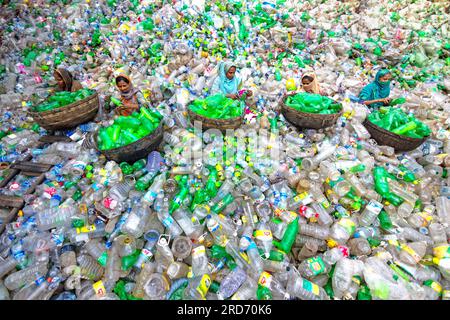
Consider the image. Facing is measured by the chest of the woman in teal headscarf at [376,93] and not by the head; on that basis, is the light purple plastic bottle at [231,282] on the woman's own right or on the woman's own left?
on the woman's own right

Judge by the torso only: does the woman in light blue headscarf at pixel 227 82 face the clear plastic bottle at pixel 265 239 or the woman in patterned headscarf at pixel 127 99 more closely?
the clear plastic bottle

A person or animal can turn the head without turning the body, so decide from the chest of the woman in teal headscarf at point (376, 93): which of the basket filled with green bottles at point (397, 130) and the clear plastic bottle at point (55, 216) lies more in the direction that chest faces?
the basket filled with green bottles

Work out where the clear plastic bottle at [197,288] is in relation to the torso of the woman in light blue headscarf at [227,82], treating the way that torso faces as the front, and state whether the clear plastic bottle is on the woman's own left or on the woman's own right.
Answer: on the woman's own right

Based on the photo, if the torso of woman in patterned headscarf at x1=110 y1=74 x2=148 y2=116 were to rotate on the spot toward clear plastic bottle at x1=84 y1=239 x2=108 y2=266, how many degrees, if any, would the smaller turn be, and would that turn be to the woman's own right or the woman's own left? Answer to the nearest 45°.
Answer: approximately 45° to the woman's own left

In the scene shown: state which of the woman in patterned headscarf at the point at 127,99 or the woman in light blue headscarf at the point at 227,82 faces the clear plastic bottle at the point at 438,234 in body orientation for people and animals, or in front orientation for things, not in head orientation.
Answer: the woman in light blue headscarf at the point at 227,82

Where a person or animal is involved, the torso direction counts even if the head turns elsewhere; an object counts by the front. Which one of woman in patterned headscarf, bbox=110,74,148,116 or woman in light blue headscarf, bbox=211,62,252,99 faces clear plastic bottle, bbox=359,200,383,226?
woman in light blue headscarf, bbox=211,62,252,99

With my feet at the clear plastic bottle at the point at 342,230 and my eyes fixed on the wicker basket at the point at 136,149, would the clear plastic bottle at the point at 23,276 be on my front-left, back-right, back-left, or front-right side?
front-left

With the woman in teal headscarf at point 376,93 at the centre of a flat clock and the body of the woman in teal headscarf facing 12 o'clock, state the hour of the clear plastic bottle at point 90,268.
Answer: The clear plastic bottle is roughly at 2 o'clock from the woman in teal headscarf.

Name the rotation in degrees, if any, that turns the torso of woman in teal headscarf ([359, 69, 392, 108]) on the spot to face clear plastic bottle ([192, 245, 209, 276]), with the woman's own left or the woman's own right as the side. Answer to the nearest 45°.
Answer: approximately 45° to the woman's own right

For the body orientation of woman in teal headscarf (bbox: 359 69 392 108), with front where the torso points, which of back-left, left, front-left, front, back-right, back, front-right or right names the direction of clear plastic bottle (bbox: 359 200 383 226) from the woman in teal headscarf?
front-right

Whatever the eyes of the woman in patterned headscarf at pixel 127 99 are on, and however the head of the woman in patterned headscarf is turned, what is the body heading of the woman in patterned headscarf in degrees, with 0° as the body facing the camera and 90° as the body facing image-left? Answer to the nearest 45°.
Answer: approximately 45°

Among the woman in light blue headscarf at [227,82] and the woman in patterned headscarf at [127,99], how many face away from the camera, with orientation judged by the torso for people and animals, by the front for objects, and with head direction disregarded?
0

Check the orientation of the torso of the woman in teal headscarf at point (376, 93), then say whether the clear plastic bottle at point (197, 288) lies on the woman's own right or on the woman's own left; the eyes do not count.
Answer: on the woman's own right

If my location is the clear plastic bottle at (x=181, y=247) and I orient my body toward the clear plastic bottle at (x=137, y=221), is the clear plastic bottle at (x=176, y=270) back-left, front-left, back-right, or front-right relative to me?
back-left

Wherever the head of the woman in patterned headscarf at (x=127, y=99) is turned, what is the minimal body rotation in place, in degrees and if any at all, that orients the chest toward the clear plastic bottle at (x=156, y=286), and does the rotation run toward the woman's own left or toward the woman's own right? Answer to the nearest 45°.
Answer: approximately 45° to the woman's own left

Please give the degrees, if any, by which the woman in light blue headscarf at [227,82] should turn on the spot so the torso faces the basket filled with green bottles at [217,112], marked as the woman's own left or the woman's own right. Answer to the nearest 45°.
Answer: approximately 45° to the woman's own right

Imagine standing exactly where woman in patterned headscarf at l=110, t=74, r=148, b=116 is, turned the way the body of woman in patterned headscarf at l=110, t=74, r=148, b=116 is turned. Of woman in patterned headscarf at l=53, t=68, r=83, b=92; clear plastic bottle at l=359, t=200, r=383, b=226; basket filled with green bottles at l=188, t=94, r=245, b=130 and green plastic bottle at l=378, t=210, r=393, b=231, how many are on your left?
3
